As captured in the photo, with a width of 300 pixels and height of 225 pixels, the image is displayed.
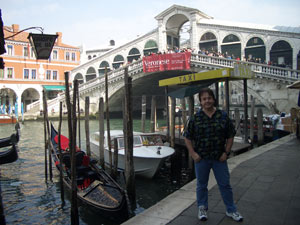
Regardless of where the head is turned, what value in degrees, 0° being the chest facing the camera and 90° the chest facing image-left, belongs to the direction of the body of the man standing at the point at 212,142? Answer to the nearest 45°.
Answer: approximately 0°

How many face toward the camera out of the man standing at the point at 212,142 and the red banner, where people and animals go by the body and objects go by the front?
2

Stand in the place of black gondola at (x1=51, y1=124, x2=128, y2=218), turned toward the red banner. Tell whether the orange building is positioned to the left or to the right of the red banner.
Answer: left

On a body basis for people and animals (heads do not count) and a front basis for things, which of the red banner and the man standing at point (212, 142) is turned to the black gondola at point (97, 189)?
the red banner

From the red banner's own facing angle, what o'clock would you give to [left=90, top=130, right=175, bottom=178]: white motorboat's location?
The white motorboat is roughly at 12 o'clock from the red banner.
